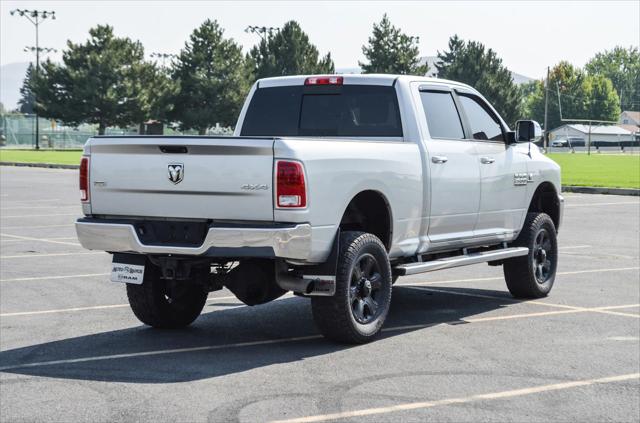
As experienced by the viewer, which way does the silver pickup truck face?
facing away from the viewer and to the right of the viewer
